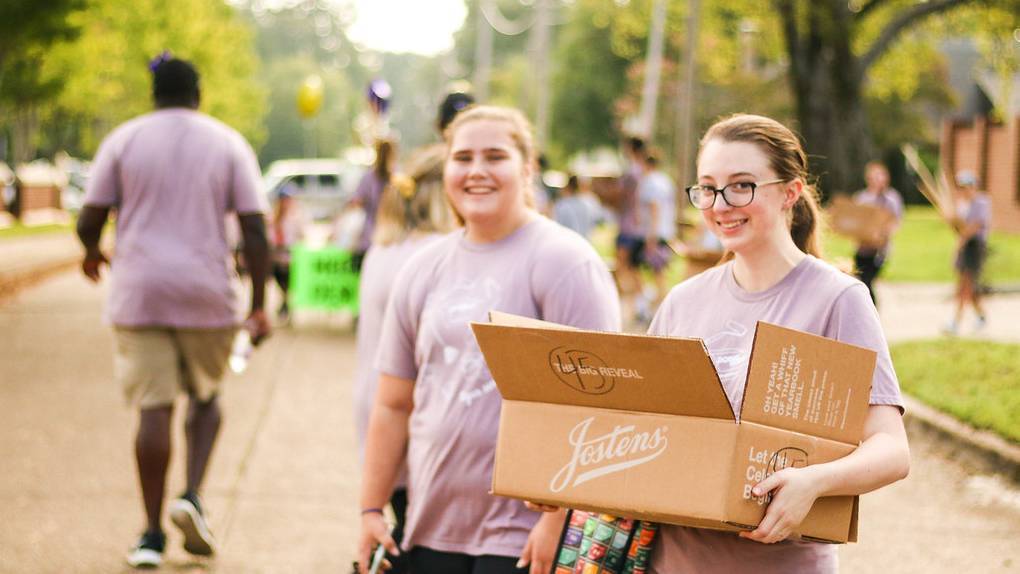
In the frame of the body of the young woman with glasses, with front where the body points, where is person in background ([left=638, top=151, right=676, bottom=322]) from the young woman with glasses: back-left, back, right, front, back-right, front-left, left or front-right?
back-right

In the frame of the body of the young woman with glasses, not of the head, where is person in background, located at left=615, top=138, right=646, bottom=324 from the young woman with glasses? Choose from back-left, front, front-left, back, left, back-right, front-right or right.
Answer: back-right

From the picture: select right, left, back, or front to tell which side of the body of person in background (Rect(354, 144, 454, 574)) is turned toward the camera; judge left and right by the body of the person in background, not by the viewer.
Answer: back

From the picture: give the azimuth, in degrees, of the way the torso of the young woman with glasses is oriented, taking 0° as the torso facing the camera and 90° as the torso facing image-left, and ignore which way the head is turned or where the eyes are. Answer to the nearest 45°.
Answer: approximately 45°

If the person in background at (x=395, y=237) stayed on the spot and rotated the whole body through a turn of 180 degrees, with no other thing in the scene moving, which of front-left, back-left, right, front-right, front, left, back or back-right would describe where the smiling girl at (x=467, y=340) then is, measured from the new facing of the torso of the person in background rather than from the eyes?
front

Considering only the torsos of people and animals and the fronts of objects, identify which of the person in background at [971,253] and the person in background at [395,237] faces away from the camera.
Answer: the person in background at [395,237]

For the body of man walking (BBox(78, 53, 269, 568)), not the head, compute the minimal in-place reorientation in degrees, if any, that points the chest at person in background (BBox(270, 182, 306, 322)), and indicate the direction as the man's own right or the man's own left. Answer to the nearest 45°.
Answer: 0° — they already face them

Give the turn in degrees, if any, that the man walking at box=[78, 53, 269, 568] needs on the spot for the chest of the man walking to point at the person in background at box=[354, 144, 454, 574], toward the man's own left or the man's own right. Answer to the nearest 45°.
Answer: approximately 135° to the man's own right

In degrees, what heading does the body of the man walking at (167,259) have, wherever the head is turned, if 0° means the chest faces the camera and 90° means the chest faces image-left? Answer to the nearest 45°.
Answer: approximately 180°
